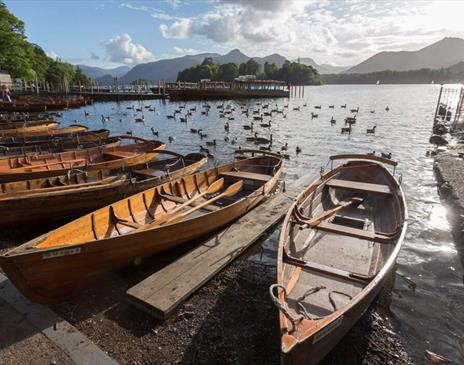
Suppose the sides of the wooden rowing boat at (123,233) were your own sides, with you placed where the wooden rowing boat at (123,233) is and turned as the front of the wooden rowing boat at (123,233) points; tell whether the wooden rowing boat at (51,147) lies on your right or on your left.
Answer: on your right

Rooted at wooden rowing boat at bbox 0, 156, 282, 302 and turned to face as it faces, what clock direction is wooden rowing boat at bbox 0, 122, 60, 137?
wooden rowing boat at bbox 0, 122, 60, 137 is roughly at 4 o'clock from wooden rowing boat at bbox 0, 156, 282, 302.

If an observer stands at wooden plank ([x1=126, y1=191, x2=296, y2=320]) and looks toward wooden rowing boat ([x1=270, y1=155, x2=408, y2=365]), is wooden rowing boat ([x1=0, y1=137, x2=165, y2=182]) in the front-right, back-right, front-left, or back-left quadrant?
back-left

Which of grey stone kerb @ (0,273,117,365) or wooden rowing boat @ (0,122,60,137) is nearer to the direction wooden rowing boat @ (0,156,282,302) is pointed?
the grey stone kerb

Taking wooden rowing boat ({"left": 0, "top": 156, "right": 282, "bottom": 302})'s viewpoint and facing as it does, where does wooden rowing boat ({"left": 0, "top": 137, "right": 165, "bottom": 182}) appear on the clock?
wooden rowing boat ({"left": 0, "top": 137, "right": 165, "bottom": 182}) is roughly at 4 o'clock from wooden rowing boat ({"left": 0, "top": 156, "right": 282, "bottom": 302}).

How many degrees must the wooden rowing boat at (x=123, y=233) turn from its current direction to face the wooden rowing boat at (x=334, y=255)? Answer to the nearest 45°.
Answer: approximately 90° to its left

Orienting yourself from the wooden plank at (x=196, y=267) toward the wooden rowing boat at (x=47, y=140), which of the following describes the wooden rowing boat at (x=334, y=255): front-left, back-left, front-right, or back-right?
back-right

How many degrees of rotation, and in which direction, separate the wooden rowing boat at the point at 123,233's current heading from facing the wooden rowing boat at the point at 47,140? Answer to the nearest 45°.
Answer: approximately 135° to its right

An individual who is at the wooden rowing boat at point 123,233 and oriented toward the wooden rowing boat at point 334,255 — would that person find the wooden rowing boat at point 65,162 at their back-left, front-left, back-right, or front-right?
back-left

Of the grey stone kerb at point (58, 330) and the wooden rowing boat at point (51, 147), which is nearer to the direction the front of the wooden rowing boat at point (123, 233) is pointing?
the grey stone kerb

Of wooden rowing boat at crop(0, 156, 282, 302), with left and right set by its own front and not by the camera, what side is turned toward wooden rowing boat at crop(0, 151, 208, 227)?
right

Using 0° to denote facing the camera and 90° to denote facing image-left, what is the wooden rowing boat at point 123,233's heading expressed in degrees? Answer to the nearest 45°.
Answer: approximately 45°

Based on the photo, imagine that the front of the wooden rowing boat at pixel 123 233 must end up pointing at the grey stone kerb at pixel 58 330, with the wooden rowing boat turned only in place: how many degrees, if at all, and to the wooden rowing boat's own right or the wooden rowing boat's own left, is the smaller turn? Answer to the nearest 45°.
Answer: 0° — it already faces it
